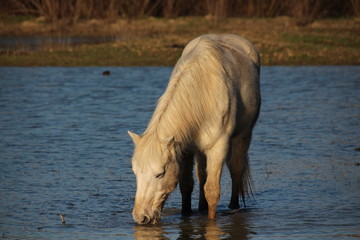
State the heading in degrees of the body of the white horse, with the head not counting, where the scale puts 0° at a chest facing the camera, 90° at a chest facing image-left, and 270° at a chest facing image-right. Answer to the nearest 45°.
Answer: approximately 45°
